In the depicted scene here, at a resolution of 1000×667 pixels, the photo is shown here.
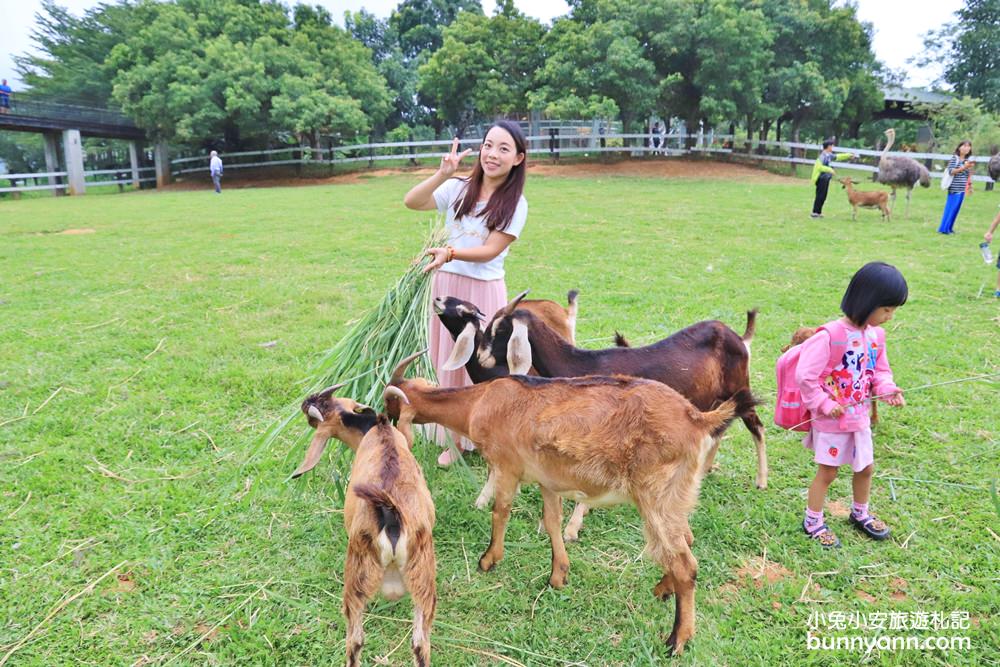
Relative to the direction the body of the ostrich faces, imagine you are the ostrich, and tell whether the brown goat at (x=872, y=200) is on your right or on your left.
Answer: on your left

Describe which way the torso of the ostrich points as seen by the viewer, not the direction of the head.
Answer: to the viewer's left

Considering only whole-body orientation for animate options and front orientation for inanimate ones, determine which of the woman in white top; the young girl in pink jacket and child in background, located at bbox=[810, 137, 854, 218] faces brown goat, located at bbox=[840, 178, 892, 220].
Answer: the child in background

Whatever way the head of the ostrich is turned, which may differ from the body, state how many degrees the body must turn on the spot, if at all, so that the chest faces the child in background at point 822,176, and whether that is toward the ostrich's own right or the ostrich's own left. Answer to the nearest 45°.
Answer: approximately 45° to the ostrich's own left

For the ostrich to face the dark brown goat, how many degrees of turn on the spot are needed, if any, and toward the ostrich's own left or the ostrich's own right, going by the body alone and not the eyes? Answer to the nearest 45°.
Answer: approximately 90° to the ostrich's own left

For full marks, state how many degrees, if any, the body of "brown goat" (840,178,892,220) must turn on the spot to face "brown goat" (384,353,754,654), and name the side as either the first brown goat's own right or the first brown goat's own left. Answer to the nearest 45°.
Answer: approximately 90° to the first brown goat's own left

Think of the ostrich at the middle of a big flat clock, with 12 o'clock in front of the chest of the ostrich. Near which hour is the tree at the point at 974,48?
The tree is roughly at 3 o'clock from the ostrich.

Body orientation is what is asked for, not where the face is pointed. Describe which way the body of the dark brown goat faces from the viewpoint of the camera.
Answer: to the viewer's left

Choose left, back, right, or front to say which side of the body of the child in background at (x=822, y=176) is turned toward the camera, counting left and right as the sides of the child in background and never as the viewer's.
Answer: right

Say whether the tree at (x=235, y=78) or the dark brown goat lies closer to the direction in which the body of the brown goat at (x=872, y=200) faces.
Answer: the tree

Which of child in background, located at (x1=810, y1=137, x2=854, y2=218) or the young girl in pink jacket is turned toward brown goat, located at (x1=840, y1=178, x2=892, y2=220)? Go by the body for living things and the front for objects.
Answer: the child in background

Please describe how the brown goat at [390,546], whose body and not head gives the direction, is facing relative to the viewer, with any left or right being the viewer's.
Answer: facing away from the viewer

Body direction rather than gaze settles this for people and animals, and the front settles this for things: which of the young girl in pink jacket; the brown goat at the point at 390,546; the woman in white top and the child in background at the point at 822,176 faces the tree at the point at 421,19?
the brown goat

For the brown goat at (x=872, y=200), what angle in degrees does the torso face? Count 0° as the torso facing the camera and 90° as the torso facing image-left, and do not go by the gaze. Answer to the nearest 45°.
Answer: approximately 90°
